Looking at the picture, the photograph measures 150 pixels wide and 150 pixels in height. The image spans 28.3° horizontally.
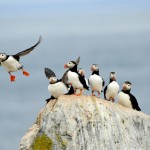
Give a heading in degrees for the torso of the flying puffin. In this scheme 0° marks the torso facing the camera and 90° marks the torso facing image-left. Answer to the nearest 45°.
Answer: approximately 45°

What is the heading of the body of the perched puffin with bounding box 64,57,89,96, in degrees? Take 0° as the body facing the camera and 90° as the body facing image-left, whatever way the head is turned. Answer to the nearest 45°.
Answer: approximately 45°

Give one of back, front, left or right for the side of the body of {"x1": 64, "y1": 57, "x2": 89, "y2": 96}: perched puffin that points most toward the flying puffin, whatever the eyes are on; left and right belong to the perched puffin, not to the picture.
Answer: right

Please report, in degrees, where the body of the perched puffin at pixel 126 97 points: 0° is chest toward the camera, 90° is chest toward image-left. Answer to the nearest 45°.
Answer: approximately 45°
